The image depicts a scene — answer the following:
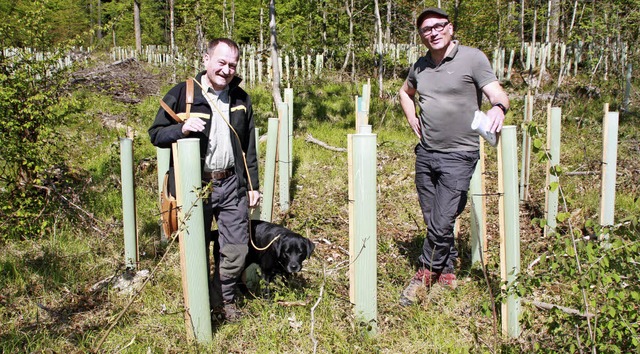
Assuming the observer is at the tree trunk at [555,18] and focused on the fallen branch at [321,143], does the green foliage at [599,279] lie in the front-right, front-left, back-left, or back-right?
front-left

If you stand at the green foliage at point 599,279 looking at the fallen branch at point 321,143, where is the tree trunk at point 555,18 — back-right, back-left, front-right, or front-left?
front-right

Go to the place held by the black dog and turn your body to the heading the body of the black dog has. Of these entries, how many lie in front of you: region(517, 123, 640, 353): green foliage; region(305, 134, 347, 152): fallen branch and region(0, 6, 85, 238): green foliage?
1

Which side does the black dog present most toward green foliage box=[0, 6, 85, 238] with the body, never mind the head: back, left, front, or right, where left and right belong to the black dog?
back

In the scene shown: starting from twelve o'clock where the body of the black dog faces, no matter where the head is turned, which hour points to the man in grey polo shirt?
The man in grey polo shirt is roughly at 11 o'clock from the black dog.

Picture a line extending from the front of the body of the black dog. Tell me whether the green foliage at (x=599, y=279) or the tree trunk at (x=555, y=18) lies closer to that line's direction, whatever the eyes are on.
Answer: the green foliage

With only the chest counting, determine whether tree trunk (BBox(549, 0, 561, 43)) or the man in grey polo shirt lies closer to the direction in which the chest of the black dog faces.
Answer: the man in grey polo shirt

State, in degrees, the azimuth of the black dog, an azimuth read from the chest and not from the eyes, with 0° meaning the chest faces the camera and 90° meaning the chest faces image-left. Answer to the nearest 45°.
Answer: approximately 315°

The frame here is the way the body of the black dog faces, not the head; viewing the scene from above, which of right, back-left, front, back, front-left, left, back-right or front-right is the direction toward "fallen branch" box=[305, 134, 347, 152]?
back-left

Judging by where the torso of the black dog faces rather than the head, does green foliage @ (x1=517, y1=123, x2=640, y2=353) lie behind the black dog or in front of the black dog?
in front

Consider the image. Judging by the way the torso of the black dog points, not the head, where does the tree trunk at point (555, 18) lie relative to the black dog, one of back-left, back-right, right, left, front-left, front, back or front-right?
left
